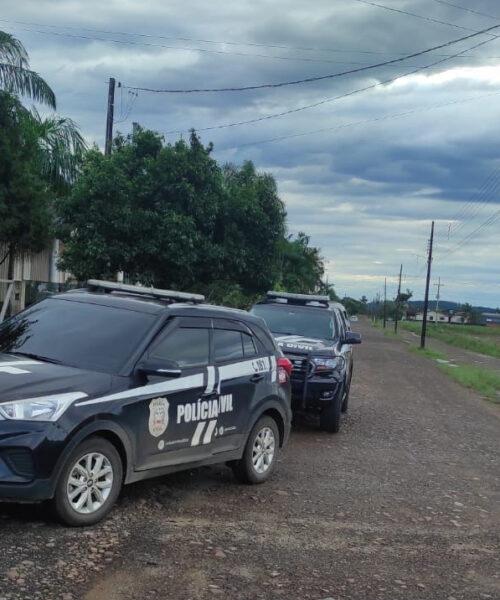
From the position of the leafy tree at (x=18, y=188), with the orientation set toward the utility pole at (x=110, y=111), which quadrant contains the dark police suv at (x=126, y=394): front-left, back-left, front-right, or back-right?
back-right

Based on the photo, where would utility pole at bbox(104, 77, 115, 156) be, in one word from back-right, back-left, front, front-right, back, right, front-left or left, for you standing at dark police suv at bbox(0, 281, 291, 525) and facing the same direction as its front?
back-right

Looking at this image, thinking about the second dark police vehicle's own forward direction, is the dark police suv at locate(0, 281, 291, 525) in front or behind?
in front

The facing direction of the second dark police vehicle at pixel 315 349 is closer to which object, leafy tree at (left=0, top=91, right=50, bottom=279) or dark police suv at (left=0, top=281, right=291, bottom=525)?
the dark police suv

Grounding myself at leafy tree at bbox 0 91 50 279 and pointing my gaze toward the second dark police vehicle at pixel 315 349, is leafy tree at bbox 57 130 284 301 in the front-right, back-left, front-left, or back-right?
front-left

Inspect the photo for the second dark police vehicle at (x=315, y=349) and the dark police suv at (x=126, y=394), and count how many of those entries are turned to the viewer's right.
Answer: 0

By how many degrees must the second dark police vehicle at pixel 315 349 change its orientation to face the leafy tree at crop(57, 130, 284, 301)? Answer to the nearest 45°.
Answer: approximately 135° to its right

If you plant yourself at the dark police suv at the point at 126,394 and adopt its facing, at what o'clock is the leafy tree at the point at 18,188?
The leafy tree is roughly at 4 o'clock from the dark police suv.

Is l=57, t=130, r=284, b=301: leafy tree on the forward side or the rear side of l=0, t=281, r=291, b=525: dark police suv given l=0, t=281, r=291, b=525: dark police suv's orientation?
on the rear side

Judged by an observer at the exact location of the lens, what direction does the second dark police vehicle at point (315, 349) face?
facing the viewer

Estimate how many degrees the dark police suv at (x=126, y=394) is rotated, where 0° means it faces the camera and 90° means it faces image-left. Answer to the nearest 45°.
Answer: approximately 45°

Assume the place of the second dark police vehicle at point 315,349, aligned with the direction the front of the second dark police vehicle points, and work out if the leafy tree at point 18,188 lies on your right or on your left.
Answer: on your right

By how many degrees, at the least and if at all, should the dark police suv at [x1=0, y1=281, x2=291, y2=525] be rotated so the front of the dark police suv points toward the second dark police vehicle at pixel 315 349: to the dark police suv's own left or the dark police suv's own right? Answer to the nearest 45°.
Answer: approximately 180°
